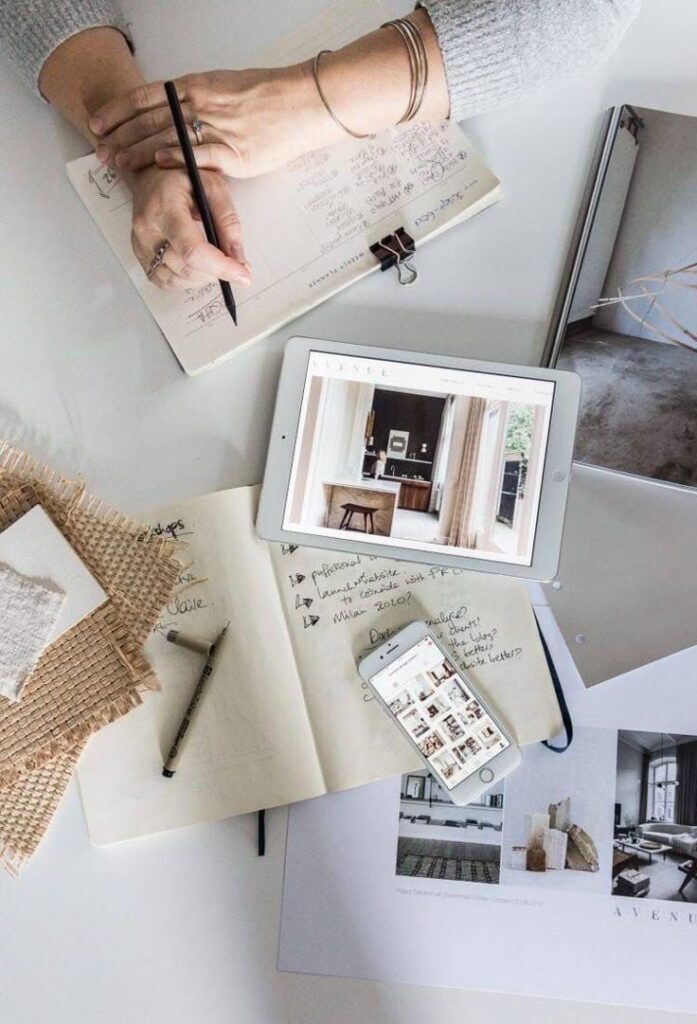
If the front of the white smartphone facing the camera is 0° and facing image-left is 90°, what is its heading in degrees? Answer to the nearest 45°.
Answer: approximately 0°

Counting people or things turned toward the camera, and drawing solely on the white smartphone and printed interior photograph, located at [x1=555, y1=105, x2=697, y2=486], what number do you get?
2

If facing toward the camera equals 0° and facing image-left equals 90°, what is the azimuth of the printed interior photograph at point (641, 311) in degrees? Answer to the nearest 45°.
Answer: approximately 0°
